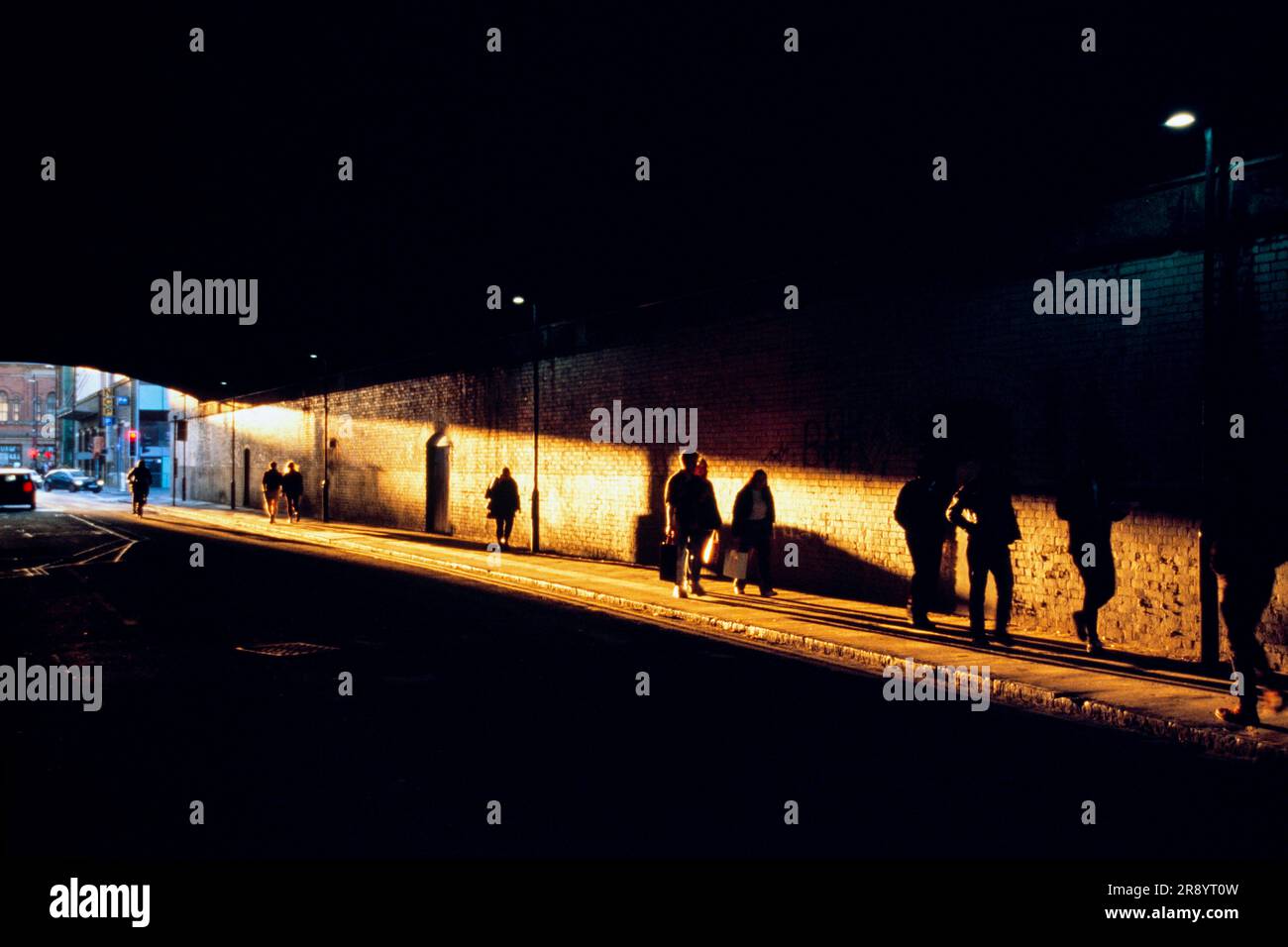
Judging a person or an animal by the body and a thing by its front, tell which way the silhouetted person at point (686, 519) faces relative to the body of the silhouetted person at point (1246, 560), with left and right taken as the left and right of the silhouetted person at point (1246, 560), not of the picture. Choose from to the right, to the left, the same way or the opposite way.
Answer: the opposite way

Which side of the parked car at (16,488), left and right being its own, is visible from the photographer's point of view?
back

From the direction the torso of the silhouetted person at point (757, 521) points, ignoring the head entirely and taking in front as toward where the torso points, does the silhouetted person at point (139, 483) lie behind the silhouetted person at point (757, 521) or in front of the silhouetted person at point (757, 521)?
behind

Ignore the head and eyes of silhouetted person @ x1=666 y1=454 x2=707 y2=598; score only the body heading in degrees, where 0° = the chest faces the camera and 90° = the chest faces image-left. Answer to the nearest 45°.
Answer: approximately 315°

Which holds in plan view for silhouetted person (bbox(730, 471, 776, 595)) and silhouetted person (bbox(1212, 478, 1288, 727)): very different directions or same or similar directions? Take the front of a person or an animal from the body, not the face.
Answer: very different directions

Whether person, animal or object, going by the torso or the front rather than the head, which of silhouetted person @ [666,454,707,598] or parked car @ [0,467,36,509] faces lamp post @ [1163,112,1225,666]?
the silhouetted person

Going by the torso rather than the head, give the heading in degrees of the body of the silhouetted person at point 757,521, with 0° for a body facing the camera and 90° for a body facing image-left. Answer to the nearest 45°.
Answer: approximately 315°

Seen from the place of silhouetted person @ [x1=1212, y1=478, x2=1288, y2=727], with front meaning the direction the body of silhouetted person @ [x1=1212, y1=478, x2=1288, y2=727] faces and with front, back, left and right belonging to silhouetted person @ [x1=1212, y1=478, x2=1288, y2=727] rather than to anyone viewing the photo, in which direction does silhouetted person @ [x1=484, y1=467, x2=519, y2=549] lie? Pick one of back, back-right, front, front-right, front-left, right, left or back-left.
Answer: front-right

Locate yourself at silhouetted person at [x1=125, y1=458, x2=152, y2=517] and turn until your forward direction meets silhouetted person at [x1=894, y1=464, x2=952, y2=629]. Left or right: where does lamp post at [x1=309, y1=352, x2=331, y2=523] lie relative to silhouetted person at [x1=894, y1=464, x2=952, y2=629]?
left
